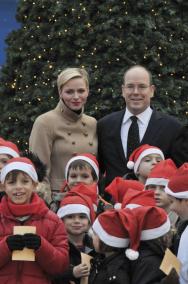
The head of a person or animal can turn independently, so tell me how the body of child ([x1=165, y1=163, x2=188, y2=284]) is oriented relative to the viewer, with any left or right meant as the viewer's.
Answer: facing to the left of the viewer

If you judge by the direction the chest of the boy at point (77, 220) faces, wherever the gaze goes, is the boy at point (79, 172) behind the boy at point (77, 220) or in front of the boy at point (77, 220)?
behind

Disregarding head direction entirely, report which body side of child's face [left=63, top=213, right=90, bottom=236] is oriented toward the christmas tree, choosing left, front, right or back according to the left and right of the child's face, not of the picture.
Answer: back

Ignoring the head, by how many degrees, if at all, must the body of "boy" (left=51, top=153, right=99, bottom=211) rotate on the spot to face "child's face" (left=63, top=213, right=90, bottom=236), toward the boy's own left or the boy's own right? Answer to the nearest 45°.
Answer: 0° — they already face them

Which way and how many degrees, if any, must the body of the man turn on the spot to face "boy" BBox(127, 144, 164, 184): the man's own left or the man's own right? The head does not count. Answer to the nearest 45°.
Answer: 0° — they already face them

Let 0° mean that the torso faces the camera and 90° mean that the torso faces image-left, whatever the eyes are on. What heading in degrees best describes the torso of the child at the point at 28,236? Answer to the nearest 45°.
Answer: approximately 0°

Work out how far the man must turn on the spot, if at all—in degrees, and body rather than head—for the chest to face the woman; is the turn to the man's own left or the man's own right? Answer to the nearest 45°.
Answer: approximately 90° to the man's own right

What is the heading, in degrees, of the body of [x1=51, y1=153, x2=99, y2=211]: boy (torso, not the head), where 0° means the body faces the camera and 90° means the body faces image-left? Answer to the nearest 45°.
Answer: approximately 0°
